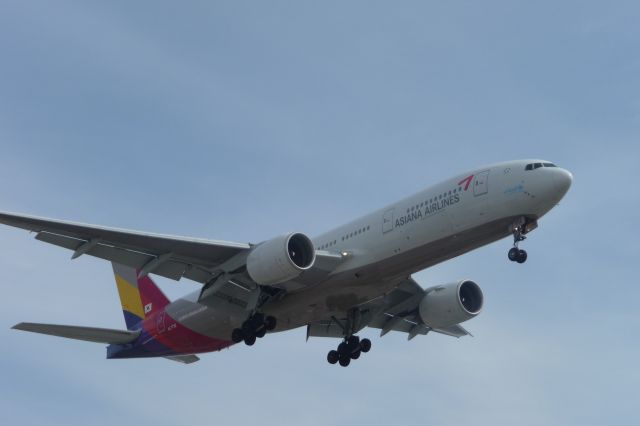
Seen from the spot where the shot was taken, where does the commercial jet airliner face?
facing the viewer and to the right of the viewer
